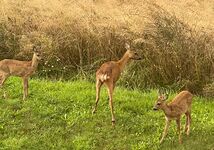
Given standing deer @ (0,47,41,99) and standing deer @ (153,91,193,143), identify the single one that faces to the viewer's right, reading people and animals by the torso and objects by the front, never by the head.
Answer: standing deer @ (0,47,41,99)

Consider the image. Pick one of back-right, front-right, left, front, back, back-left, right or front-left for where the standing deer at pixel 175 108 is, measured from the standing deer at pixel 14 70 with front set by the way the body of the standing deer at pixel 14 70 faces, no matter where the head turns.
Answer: front-right

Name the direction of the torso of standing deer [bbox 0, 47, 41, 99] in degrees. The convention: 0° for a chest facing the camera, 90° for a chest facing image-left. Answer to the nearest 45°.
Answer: approximately 270°

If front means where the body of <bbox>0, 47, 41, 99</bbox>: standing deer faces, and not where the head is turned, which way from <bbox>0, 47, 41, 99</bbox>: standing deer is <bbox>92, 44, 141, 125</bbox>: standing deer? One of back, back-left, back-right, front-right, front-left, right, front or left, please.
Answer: front-right

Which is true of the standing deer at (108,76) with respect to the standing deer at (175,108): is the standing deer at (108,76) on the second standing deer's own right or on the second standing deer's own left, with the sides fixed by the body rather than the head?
on the second standing deer's own right

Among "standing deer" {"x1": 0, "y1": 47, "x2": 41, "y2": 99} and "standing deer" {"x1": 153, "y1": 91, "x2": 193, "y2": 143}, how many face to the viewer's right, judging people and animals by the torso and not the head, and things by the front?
1

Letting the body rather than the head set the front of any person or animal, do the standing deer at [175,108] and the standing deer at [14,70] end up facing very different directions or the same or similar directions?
very different directions

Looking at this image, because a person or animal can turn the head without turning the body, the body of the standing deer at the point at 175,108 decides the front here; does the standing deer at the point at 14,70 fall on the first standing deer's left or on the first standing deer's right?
on the first standing deer's right
